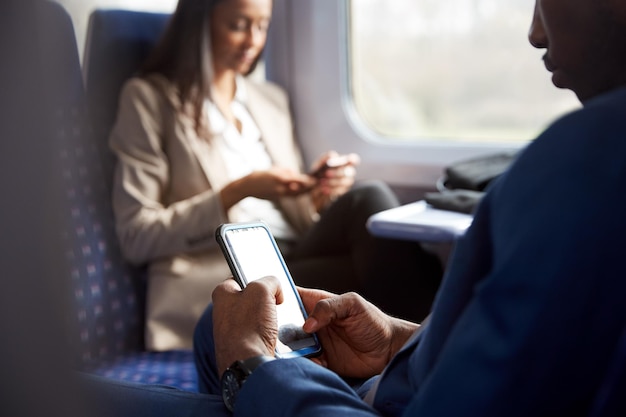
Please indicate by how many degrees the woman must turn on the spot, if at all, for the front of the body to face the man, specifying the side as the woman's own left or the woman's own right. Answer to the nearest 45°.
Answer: approximately 45° to the woman's own right

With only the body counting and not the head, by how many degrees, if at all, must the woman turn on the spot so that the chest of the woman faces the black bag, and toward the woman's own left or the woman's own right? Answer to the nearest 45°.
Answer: approximately 45° to the woman's own left

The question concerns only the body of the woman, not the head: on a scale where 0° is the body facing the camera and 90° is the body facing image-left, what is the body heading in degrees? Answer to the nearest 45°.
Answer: approximately 315°

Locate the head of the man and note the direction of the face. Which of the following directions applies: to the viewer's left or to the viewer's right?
to the viewer's left
